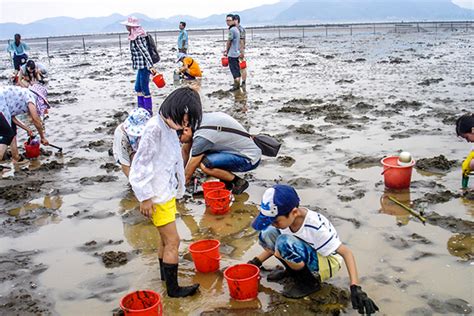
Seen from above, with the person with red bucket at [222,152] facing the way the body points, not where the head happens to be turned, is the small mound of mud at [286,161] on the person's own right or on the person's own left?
on the person's own right

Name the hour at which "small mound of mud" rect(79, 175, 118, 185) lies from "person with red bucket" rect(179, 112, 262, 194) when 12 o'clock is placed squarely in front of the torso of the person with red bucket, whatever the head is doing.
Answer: The small mound of mud is roughly at 1 o'clock from the person with red bucket.

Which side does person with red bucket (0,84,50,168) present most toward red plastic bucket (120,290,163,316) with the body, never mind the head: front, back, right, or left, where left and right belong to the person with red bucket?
right

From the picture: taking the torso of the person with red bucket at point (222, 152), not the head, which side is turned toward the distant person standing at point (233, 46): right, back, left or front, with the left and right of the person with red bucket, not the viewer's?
right

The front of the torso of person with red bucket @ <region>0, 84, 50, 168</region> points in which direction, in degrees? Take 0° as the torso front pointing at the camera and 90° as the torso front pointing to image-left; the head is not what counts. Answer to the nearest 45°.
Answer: approximately 270°

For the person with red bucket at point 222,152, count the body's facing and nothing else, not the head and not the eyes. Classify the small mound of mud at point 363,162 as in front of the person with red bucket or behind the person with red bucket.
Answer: behind
